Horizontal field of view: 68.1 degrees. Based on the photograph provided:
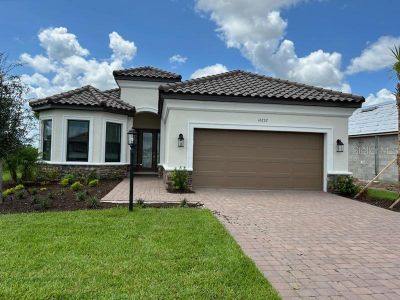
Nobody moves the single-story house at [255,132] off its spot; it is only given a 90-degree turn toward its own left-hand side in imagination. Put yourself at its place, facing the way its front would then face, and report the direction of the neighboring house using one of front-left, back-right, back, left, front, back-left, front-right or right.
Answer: front-left

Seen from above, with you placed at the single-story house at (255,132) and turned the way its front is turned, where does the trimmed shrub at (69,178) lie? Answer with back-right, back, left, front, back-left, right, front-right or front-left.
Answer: right

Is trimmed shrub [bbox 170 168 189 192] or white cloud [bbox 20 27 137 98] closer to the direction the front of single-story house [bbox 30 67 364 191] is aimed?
the trimmed shrub

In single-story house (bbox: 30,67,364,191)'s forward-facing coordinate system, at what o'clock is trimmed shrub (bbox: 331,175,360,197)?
The trimmed shrub is roughly at 9 o'clock from the single-story house.

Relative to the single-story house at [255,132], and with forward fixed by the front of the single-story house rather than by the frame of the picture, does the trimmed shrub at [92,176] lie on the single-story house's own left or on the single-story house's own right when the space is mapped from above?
on the single-story house's own right

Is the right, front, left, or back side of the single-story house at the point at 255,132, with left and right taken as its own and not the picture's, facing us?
front

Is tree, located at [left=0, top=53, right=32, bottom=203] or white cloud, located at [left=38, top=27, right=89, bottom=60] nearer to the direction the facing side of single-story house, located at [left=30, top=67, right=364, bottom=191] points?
the tree
